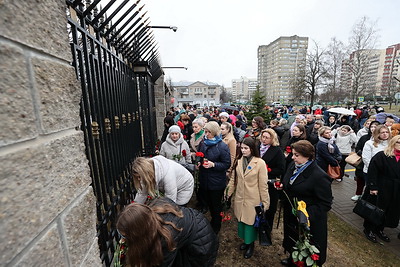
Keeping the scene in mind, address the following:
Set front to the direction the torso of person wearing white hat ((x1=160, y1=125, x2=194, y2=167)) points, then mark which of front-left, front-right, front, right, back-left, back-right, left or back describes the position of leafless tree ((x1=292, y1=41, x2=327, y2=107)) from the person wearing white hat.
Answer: back-left

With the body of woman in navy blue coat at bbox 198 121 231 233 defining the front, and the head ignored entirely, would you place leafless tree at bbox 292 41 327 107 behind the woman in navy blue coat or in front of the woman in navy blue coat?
behind

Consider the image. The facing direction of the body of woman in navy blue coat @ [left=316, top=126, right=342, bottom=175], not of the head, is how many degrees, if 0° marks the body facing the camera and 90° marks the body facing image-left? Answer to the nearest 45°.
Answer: approximately 315°

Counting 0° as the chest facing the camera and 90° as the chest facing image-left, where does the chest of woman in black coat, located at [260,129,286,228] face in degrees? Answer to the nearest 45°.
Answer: approximately 45°

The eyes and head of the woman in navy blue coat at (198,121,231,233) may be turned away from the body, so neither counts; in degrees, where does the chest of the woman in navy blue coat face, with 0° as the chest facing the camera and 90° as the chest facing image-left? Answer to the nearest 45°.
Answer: approximately 45°

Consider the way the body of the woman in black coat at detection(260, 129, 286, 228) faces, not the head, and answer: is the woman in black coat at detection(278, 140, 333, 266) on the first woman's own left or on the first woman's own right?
on the first woman's own left

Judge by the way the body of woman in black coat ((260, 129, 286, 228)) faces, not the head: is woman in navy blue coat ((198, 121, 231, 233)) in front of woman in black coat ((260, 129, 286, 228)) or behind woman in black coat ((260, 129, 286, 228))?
in front

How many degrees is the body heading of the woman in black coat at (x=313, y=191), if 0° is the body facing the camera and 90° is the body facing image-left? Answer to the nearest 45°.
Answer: approximately 45°

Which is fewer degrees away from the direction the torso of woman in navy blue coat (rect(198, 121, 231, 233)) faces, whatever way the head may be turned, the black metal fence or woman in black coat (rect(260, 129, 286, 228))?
the black metal fence

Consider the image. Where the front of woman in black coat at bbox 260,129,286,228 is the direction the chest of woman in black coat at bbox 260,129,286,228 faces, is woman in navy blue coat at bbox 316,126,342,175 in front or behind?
behind

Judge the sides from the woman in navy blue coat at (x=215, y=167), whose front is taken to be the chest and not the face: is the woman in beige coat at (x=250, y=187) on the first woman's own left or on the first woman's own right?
on the first woman's own left
